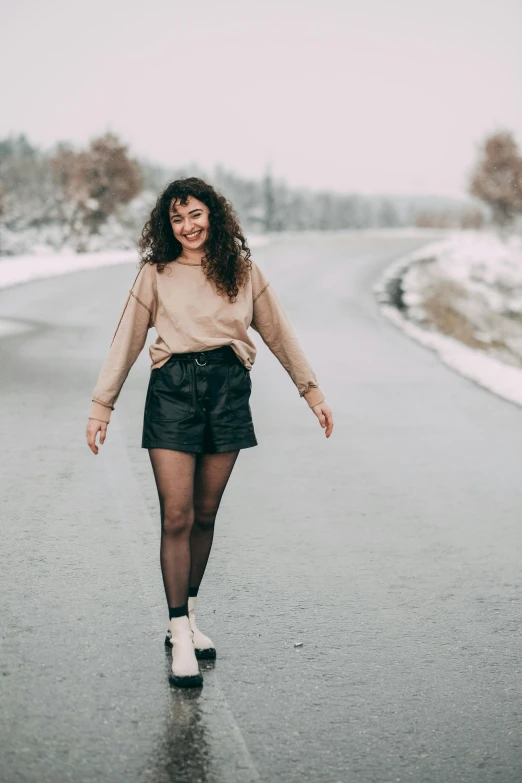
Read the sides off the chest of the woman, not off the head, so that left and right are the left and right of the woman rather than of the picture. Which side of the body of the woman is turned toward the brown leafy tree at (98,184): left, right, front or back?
back

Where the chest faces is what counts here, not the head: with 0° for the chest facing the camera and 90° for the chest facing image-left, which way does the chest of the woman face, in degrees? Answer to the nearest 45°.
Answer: approximately 0°
